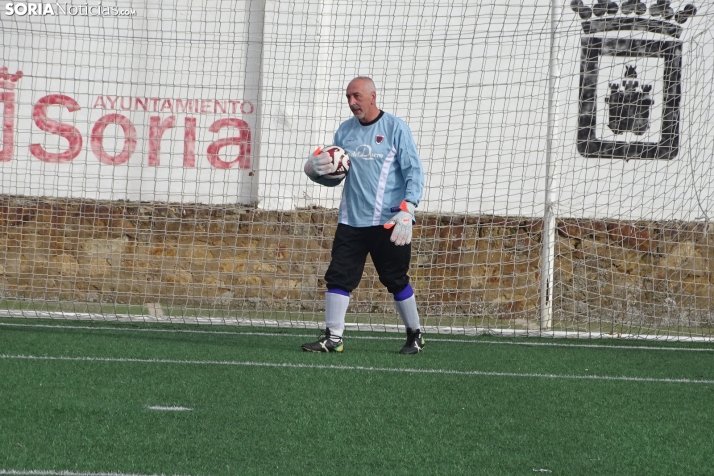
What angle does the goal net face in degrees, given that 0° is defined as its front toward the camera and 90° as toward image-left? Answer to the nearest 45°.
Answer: approximately 0°

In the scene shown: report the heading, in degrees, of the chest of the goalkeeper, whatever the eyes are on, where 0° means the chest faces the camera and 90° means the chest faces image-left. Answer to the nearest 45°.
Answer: approximately 45°

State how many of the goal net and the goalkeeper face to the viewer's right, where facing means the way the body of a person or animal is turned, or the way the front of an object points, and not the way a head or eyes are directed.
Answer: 0

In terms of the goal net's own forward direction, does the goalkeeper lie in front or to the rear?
in front

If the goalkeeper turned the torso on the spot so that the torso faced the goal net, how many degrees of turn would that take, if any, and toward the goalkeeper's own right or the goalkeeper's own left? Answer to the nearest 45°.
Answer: approximately 135° to the goalkeeper's own right
